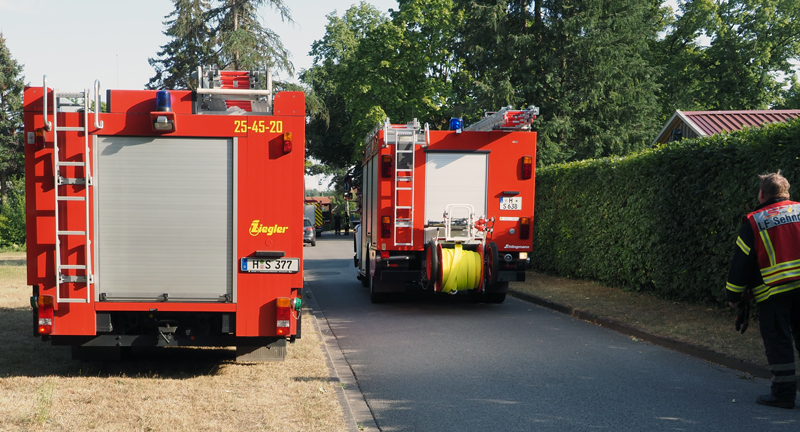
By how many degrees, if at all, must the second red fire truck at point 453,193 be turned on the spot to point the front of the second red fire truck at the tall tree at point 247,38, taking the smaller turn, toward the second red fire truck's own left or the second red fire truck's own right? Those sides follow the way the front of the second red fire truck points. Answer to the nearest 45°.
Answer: approximately 45° to the second red fire truck's own left

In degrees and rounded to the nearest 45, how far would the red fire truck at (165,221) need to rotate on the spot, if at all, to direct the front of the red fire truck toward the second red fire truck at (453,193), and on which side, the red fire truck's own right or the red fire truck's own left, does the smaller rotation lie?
approximately 45° to the red fire truck's own right

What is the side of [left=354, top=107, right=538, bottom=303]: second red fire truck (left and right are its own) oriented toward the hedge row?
right

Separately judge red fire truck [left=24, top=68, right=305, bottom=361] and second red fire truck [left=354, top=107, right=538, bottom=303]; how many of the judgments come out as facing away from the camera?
2

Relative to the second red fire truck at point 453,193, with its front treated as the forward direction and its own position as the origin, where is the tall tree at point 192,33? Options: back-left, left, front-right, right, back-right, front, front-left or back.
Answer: front-left

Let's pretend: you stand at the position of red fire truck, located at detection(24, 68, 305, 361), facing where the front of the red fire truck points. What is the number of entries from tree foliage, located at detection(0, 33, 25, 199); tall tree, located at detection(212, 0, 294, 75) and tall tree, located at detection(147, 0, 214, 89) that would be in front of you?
3

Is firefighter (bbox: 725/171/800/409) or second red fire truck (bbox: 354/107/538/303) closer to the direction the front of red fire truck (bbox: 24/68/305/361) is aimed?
the second red fire truck

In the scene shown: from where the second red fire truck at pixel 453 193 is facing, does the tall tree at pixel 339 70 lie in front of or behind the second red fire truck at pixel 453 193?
in front

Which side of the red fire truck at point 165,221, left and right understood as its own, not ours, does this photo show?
back

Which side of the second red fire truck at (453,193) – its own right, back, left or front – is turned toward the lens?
back
